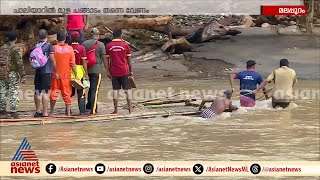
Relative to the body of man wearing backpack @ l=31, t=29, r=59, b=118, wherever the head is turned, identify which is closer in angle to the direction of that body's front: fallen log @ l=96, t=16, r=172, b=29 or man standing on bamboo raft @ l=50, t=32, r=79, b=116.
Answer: the fallen log

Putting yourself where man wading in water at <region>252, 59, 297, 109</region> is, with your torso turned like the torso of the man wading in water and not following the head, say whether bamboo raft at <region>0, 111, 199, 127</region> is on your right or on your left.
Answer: on your left

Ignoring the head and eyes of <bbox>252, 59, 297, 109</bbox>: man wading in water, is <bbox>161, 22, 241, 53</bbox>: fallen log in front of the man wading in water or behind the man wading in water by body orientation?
in front

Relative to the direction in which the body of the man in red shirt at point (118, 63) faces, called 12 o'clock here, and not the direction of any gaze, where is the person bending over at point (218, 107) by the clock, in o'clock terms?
The person bending over is roughly at 3 o'clock from the man in red shirt.

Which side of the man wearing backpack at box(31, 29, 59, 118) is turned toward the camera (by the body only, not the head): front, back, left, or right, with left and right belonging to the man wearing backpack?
back
